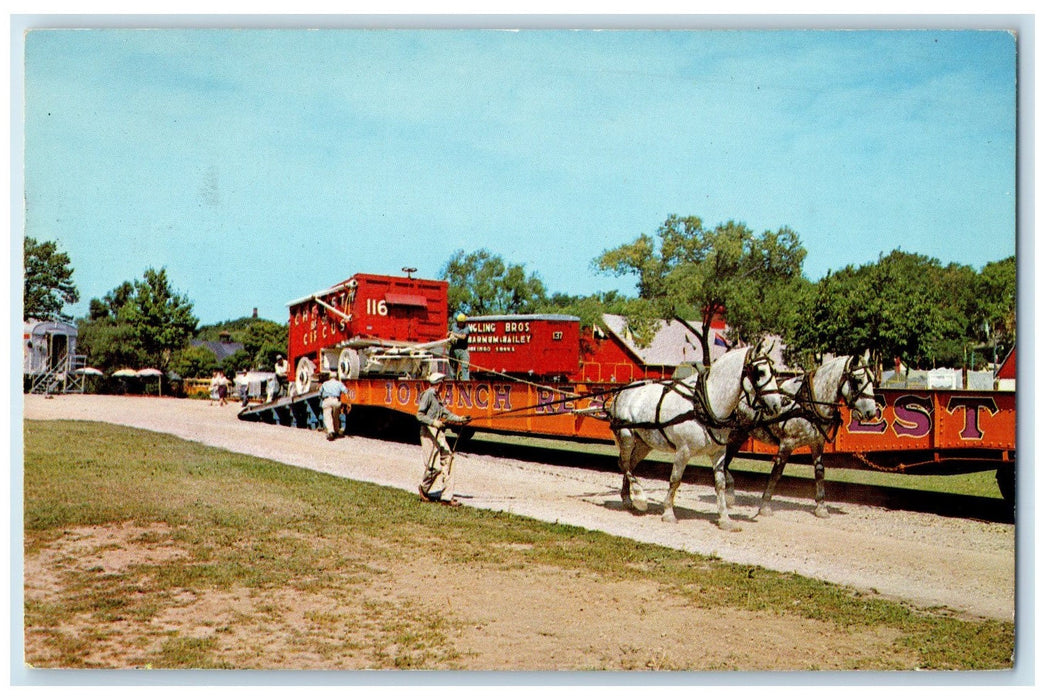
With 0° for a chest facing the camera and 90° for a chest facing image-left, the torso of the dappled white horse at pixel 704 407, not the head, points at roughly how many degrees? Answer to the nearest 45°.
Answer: approximately 315°

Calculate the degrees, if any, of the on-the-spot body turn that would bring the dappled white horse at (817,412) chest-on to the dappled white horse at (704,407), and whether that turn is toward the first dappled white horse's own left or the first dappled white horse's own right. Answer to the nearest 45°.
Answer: approximately 90° to the first dappled white horse's own right

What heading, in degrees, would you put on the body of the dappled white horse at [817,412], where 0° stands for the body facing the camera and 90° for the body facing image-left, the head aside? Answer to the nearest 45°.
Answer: approximately 315°

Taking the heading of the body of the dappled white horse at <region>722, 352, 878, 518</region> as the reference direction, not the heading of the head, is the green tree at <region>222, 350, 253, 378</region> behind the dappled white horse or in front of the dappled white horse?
behind
